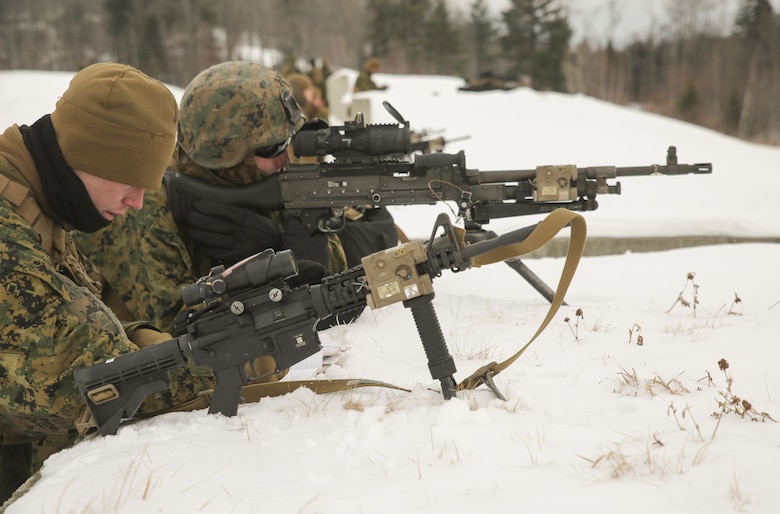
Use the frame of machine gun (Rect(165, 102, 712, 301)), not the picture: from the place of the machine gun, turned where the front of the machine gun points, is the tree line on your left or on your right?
on your left

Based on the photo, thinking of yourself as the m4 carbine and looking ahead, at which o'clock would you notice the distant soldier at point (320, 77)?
The distant soldier is roughly at 9 o'clock from the m4 carbine.

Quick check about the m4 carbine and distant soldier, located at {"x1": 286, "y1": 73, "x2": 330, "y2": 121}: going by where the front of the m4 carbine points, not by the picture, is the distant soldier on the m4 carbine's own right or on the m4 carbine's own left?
on the m4 carbine's own left

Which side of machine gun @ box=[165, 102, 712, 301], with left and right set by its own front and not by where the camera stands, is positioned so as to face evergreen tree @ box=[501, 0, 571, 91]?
left

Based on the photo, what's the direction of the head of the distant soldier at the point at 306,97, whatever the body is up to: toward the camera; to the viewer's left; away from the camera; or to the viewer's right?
to the viewer's right

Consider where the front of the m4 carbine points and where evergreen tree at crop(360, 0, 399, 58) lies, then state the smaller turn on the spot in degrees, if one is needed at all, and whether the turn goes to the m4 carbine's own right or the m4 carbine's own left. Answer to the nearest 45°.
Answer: approximately 90° to the m4 carbine's own left

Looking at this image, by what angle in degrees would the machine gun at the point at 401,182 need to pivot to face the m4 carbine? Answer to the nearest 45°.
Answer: approximately 90° to its right

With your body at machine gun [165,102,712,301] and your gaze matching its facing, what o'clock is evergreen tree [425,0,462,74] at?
The evergreen tree is roughly at 9 o'clock from the machine gun.

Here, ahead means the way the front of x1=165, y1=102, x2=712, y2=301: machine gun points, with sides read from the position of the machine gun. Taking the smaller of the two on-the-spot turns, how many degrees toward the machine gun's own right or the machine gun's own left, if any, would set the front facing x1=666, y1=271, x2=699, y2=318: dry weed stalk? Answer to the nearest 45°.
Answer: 0° — it already faces it

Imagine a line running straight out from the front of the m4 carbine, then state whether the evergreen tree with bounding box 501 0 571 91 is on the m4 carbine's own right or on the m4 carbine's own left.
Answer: on the m4 carbine's own left

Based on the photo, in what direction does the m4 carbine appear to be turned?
to the viewer's right

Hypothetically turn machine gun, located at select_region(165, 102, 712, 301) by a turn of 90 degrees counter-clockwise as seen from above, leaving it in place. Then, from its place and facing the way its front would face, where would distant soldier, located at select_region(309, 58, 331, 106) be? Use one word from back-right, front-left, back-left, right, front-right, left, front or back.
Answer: front

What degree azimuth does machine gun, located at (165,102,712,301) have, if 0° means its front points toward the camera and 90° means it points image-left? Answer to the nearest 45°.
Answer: approximately 270°
